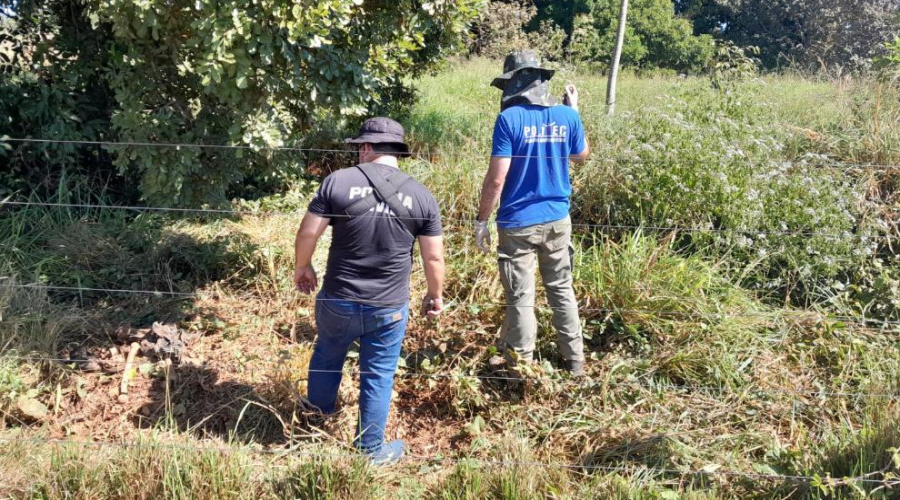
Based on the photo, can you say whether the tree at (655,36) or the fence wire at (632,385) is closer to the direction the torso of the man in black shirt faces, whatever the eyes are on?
the tree

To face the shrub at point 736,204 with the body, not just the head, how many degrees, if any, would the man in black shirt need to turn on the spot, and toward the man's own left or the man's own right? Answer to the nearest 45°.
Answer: approximately 45° to the man's own right

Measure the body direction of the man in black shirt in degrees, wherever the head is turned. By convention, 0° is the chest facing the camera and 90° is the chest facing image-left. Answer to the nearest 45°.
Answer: approximately 180°

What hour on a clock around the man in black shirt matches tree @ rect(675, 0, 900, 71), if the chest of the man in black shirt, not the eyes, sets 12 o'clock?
The tree is roughly at 1 o'clock from the man in black shirt.

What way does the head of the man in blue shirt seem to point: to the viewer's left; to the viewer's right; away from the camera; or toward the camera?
away from the camera

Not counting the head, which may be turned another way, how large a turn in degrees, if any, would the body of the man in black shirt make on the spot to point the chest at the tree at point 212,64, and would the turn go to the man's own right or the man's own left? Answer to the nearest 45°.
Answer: approximately 45° to the man's own left

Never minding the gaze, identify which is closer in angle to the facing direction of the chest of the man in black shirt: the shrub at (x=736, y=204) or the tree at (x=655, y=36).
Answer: the tree

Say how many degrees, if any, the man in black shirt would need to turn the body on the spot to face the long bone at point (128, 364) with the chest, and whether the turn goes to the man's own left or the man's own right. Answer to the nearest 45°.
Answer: approximately 45° to the man's own left
